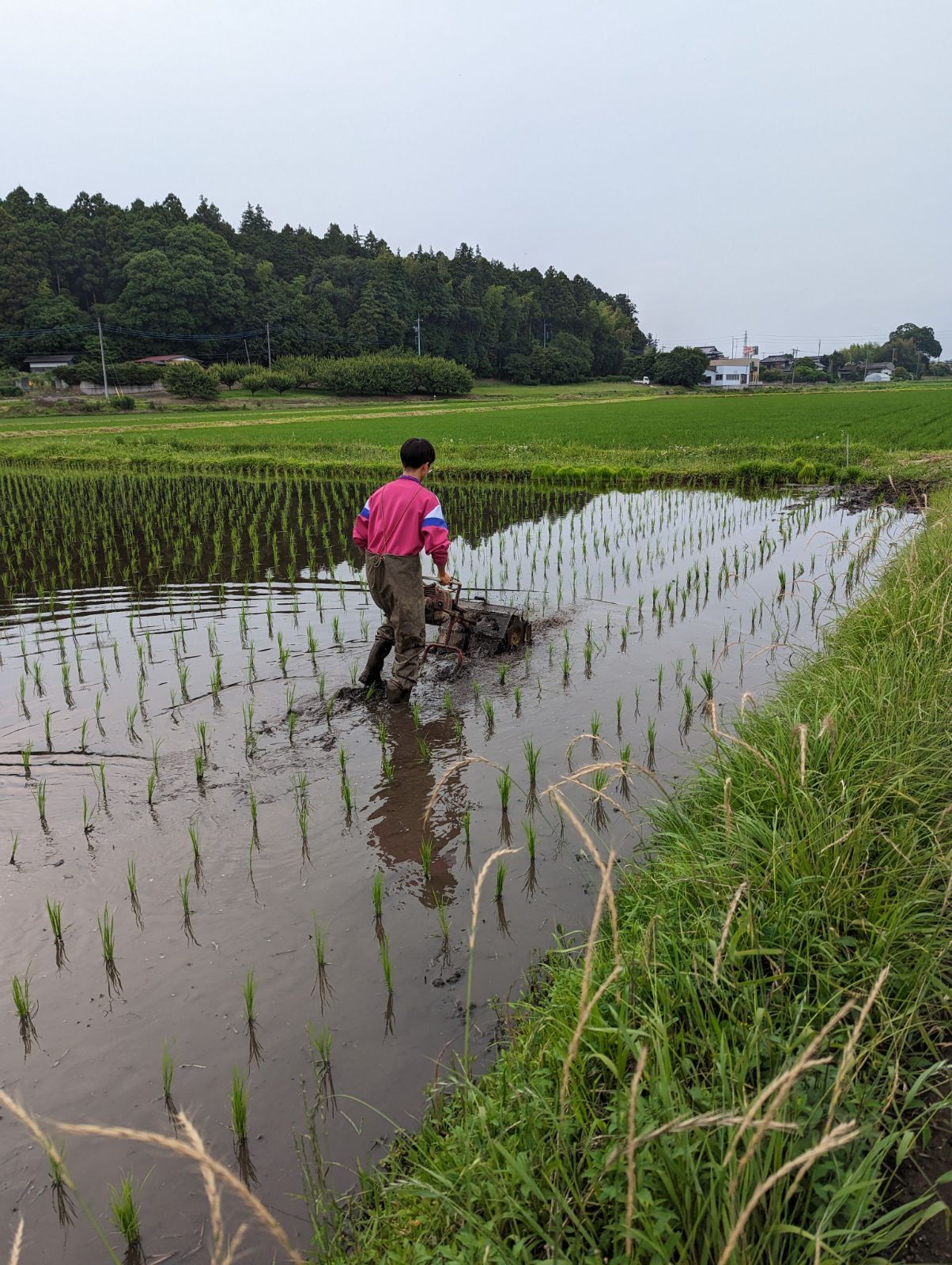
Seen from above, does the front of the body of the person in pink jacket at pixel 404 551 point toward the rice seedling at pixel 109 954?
no

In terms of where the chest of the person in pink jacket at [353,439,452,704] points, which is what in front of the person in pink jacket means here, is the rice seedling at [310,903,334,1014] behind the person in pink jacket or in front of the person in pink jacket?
behind

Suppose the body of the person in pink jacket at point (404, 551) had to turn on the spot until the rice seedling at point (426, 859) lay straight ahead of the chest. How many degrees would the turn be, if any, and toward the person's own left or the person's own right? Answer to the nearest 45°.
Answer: approximately 135° to the person's own right

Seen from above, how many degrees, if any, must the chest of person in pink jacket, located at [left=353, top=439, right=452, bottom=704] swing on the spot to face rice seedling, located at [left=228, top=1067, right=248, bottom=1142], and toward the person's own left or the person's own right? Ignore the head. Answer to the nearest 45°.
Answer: approximately 135° to the person's own right

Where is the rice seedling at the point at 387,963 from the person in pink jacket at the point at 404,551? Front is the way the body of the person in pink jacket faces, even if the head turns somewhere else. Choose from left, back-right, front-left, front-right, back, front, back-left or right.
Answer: back-right

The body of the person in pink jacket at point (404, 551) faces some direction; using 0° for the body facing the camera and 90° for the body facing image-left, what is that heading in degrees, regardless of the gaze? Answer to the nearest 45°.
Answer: approximately 225°

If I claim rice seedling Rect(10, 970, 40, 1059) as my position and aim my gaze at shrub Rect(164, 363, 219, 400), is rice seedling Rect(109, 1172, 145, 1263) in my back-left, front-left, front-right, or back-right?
back-right

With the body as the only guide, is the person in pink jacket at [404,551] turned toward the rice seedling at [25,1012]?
no

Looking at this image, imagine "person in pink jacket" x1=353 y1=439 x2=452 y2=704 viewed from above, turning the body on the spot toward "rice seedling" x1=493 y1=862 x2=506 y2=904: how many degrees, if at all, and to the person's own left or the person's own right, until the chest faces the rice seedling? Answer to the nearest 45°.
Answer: approximately 135° to the person's own right

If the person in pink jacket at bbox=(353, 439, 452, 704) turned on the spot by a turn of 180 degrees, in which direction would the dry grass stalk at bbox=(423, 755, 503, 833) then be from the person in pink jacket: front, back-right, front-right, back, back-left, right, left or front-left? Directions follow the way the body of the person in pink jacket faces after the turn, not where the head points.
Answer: front-left

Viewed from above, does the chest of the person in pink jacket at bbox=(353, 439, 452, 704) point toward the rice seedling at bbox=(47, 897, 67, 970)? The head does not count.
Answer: no

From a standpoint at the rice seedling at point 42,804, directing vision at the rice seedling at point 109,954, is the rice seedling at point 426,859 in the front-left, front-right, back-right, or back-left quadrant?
front-left
